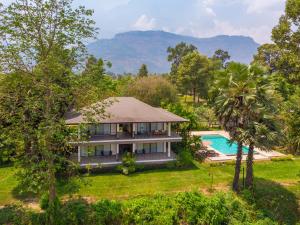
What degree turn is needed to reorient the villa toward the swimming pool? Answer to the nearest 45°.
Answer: approximately 135° to its left

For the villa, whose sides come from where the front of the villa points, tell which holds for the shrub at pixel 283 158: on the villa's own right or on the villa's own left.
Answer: on the villa's own left

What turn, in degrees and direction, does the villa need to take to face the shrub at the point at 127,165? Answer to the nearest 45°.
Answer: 0° — it already faces it

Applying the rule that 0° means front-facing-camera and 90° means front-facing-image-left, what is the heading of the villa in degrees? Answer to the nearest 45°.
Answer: approximately 0°

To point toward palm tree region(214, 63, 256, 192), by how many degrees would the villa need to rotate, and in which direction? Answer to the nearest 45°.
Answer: approximately 45° to its left

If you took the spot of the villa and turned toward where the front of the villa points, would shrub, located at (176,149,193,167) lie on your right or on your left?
on your left
